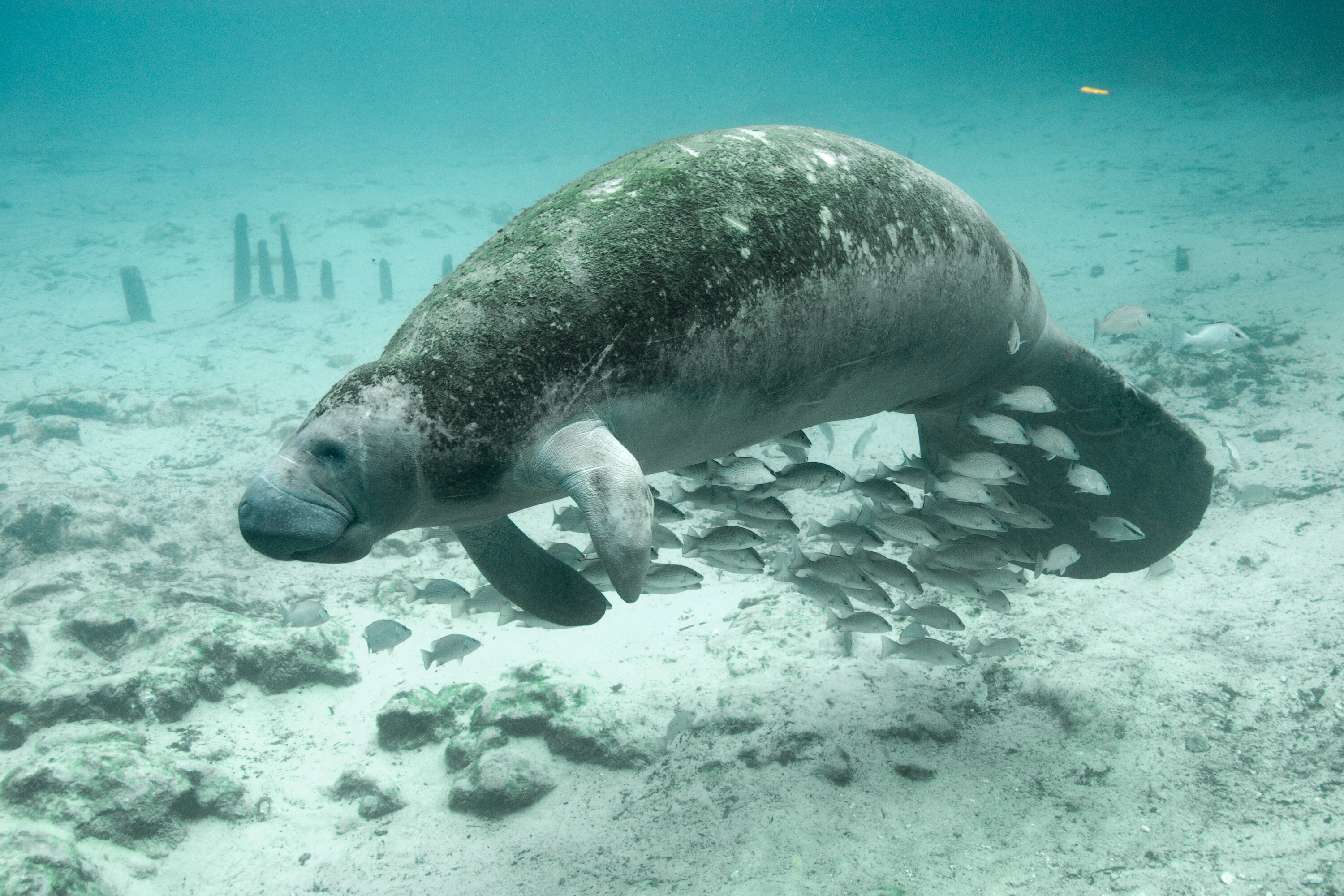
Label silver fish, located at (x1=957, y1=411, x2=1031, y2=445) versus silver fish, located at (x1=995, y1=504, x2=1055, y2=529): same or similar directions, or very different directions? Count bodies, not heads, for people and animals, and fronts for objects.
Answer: same or similar directions

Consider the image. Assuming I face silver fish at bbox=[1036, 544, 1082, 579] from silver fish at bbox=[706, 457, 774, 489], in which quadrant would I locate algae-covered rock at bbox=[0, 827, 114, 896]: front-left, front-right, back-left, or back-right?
back-right
